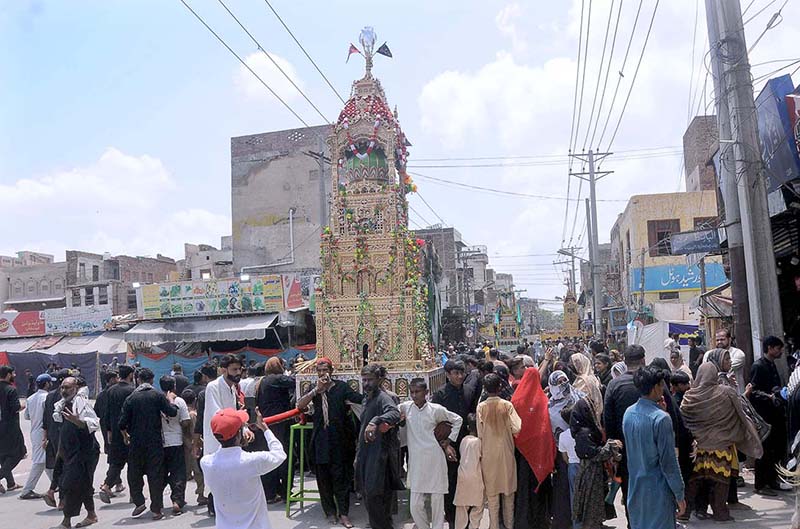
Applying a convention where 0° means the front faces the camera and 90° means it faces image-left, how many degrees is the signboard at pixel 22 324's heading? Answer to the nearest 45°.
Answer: approximately 0°

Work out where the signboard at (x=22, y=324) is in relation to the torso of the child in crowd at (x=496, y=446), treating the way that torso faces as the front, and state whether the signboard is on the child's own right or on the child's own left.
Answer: on the child's own left

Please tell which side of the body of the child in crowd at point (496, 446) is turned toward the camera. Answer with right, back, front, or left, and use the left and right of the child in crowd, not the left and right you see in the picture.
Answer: back

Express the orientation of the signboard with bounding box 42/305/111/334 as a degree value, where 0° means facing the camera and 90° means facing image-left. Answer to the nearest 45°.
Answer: approximately 0°

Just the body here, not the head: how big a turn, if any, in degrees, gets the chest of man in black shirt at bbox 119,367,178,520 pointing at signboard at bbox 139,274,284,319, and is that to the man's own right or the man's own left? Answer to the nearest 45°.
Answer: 0° — they already face it

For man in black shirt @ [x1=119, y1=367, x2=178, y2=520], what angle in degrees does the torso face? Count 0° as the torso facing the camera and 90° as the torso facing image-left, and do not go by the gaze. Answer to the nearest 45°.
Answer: approximately 180°

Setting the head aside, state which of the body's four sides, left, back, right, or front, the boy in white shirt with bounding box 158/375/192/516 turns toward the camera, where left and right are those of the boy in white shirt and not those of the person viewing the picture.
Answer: back

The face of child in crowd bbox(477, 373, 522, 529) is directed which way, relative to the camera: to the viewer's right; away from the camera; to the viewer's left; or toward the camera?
away from the camera

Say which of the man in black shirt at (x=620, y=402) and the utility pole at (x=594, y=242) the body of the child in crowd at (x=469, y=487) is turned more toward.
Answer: the utility pole

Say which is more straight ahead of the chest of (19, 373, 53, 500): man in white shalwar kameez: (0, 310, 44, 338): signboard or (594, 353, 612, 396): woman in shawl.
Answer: the woman in shawl
